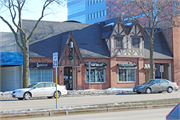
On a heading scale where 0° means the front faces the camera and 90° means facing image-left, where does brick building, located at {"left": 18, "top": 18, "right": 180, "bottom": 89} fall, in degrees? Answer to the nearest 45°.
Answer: approximately 0°

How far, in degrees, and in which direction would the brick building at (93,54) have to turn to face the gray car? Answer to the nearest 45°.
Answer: approximately 45° to its left

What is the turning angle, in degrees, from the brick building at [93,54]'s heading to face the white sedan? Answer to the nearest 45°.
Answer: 0° — it already faces it
